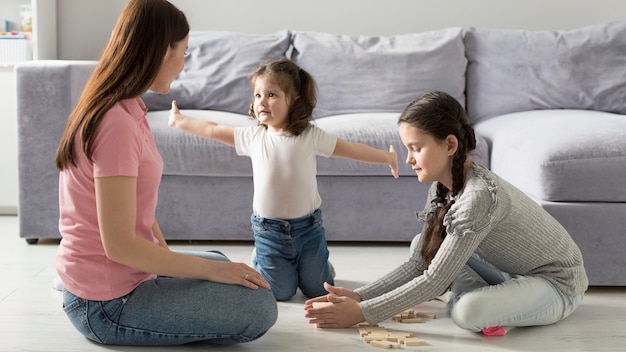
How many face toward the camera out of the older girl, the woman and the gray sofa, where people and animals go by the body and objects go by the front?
1

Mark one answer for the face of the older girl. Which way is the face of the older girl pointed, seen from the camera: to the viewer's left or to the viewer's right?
to the viewer's left

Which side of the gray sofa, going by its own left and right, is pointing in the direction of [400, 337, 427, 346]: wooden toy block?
front

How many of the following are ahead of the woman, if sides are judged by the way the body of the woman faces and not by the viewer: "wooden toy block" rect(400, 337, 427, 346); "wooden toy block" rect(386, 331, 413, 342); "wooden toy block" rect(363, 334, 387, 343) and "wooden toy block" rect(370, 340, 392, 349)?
4

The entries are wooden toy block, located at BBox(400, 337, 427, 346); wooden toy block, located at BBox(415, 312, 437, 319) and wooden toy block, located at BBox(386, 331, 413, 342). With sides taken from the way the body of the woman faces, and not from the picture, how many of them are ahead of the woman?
3

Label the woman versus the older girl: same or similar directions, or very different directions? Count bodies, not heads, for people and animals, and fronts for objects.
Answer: very different directions

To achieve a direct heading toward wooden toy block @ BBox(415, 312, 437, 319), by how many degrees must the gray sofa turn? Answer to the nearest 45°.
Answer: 0° — it already faces it

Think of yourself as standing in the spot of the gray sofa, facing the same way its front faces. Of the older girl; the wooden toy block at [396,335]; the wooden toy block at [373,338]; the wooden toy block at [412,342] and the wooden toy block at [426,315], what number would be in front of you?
5

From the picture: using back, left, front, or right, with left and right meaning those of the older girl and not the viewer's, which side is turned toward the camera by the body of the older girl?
left

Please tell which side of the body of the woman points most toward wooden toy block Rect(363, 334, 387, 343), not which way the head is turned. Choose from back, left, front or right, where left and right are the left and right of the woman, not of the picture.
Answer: front

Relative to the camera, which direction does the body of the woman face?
to the viewer's right
